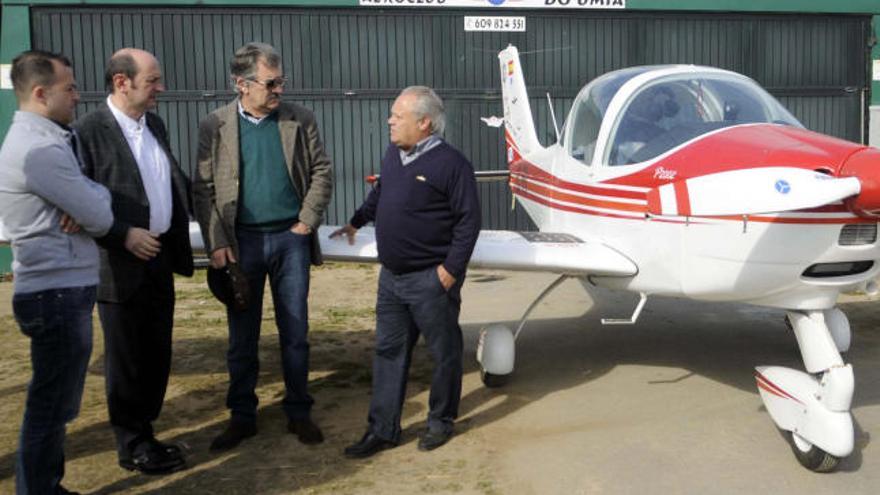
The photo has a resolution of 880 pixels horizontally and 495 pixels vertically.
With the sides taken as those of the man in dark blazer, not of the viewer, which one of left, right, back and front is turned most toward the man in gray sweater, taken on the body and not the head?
right

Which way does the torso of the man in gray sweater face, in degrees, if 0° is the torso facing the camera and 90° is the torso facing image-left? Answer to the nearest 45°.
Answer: approximately 270°

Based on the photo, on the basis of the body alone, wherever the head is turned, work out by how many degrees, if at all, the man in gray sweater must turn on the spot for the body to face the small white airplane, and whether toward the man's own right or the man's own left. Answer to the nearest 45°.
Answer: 0° — they already face it

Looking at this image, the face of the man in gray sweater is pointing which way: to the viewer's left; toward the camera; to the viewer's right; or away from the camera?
to the viewer's right

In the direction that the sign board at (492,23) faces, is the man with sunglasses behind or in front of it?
in front

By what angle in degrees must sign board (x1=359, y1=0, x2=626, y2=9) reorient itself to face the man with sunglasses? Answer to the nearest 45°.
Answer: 0° — it already faces them
